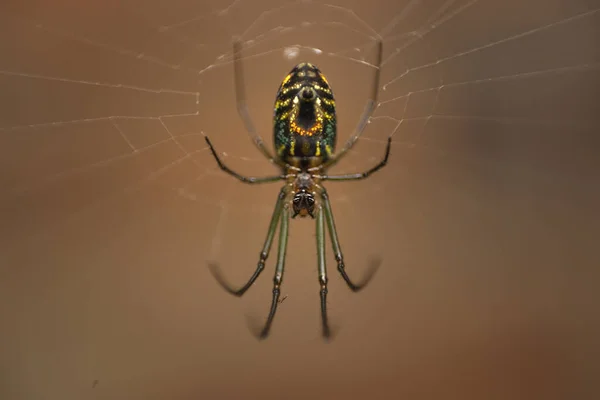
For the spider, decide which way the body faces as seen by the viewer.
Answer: toward the camera
